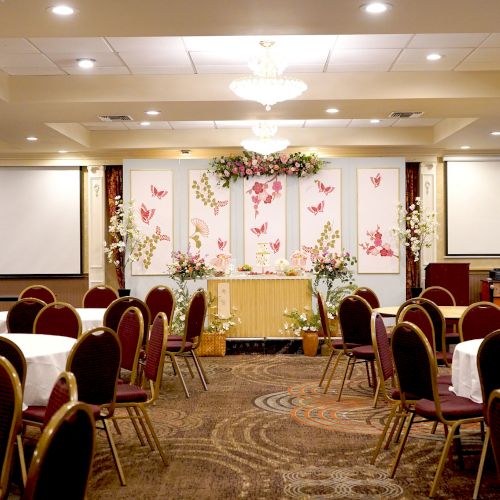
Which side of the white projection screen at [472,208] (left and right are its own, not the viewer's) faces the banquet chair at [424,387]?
front

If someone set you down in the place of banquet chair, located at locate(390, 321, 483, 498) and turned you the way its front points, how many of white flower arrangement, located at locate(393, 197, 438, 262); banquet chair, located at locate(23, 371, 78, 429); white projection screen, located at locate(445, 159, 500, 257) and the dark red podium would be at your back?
1

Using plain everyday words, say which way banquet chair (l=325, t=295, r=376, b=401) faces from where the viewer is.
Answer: facing away from the viewer and to the right of the viewer

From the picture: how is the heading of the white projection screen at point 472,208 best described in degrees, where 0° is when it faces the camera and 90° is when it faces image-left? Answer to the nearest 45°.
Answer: approximately 0°

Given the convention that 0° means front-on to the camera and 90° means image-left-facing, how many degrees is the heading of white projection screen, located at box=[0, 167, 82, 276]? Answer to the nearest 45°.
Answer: approximately 0°

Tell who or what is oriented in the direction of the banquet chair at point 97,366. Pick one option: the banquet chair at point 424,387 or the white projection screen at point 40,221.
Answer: the white projection screen

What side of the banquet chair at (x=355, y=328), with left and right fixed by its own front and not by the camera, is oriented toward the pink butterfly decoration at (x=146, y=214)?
left

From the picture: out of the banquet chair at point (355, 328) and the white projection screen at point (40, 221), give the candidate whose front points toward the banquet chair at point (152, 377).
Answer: the white projection screen

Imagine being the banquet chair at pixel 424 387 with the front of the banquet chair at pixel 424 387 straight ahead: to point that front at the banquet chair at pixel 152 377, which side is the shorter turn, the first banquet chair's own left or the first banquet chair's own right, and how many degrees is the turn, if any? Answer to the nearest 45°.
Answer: approximately 135° to the first banquet chair's own left

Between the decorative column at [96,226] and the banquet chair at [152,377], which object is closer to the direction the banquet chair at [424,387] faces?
the decorative column
